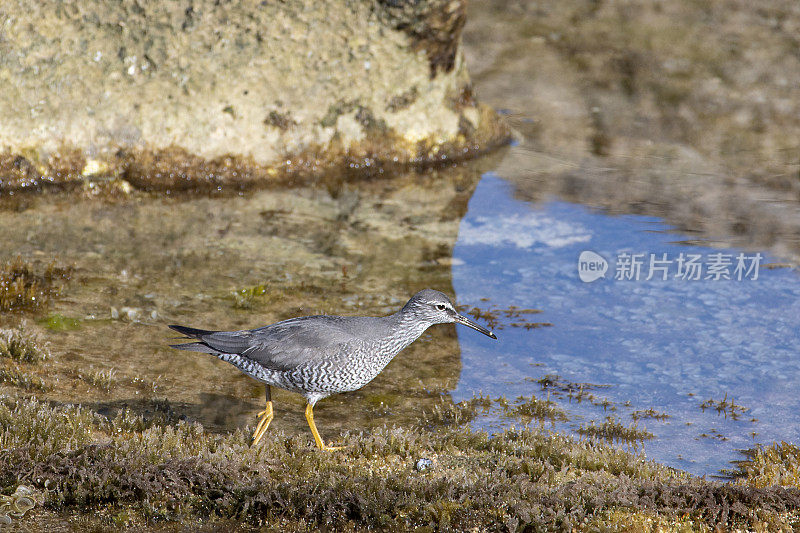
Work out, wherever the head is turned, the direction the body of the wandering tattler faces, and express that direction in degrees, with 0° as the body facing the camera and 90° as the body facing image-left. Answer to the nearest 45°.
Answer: approximately 270°

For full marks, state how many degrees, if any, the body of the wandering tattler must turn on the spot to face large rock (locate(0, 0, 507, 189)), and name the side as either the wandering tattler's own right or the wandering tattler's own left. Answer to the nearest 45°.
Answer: approximately 90° to the wandering tattler's own left
